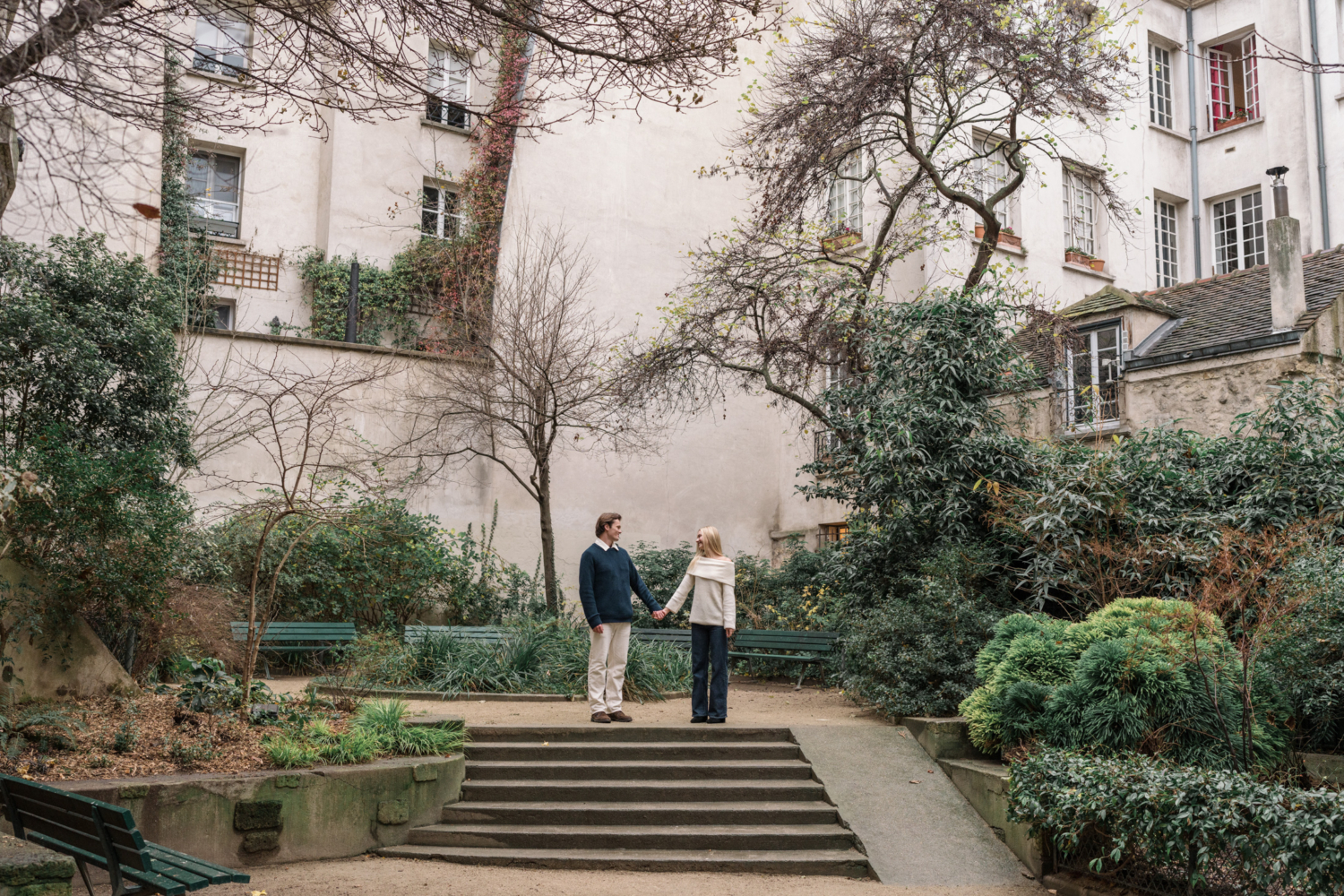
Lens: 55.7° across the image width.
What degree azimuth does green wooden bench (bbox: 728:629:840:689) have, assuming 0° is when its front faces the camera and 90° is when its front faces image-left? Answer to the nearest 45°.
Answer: approximately 45°

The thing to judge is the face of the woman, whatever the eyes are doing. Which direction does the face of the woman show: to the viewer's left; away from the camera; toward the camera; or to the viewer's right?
to the viewer's left

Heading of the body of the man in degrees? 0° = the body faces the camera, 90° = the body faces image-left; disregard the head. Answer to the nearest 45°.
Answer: approximately 315°

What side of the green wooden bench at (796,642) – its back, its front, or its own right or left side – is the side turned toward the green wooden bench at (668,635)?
right

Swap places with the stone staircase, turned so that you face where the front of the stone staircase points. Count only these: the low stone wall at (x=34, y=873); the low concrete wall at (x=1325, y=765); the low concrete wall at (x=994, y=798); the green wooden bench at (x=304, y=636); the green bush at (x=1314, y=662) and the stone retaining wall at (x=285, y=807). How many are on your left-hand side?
3

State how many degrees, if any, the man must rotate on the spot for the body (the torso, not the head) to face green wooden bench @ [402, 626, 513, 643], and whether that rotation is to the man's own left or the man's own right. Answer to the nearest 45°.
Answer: approximately 180°

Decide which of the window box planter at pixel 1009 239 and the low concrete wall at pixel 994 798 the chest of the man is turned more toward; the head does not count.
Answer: the low concrete wall

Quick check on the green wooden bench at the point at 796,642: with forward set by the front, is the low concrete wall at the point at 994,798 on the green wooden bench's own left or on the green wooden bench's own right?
on the green wooden bench's own left

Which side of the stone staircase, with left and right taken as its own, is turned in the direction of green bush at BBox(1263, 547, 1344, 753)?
left

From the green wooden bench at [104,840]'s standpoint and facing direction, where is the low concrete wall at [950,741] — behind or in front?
in front

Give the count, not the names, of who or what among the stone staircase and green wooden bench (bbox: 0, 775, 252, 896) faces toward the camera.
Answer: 1

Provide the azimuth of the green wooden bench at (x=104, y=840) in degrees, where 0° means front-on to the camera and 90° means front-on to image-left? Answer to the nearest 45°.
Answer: approximately 225°

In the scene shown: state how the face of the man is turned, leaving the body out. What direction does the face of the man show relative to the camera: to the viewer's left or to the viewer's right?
to the viewer's right
